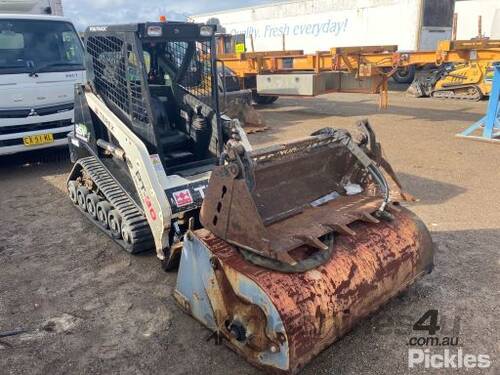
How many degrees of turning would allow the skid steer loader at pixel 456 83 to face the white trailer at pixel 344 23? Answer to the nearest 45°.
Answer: approximately 45° to its right

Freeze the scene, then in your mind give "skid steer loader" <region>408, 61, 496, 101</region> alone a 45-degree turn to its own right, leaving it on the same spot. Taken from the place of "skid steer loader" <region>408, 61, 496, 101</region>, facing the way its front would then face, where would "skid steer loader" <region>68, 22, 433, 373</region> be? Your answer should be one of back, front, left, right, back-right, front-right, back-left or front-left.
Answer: back-left

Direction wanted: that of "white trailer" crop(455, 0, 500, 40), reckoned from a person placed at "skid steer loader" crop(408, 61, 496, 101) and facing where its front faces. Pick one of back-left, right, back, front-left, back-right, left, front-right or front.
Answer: right

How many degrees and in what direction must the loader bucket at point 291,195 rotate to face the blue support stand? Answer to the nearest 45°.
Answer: approximately 90° to its left

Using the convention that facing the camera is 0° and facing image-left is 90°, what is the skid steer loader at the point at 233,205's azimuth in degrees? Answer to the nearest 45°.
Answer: approximately 315°

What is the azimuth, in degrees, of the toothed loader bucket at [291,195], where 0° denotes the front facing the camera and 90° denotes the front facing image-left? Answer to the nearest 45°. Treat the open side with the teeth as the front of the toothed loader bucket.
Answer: approximately 315°

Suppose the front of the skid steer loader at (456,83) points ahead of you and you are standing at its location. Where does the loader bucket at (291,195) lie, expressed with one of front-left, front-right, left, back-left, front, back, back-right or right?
left

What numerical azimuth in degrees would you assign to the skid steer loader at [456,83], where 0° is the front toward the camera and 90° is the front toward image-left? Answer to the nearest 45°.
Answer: approximately 90°

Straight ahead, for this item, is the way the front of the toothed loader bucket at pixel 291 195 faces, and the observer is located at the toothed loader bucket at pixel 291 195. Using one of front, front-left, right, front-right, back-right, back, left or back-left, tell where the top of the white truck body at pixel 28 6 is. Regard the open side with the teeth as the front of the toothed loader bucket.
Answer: back

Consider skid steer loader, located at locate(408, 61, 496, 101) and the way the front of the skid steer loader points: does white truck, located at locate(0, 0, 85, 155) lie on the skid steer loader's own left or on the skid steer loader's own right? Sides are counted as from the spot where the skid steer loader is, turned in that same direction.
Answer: on the skid steer loader's own left

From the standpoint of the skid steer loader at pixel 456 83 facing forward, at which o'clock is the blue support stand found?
The blue support stand is roughly at 9 o'clock from the skid steer loader.

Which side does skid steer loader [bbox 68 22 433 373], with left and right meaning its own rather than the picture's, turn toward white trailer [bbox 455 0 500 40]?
left

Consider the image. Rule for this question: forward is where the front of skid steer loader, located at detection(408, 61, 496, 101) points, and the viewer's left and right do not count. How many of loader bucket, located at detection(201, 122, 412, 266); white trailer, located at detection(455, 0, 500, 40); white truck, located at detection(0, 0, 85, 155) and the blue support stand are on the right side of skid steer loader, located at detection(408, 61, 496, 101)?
1

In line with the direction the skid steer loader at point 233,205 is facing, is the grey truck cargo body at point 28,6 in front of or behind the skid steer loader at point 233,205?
behind

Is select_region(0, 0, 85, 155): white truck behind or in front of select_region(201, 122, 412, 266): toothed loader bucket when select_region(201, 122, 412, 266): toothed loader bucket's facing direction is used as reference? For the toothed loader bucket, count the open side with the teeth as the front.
behind
